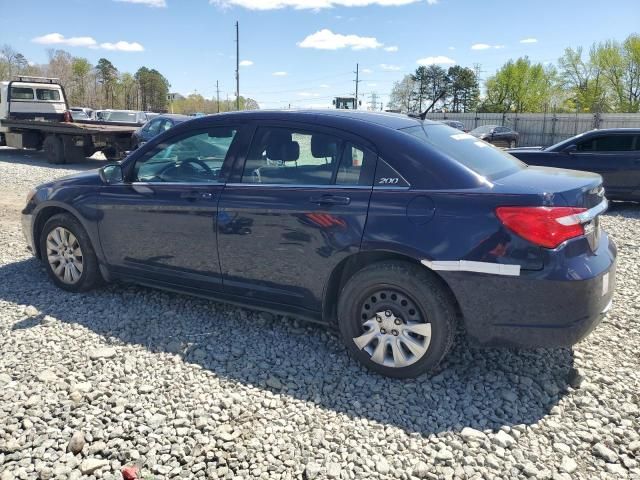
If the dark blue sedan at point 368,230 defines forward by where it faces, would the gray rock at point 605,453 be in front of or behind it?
behind

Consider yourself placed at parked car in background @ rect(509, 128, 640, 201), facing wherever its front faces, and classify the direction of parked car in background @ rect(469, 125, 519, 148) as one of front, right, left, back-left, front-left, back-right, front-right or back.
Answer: right

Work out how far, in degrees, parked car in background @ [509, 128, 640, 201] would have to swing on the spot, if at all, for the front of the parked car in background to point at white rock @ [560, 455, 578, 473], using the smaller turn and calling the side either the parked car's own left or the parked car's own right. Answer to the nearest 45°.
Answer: approximately 90° to the parked car's own left

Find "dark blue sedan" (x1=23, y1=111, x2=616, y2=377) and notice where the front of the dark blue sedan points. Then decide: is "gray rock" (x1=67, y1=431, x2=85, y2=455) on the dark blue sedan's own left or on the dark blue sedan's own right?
on the dark blue sedan's own left

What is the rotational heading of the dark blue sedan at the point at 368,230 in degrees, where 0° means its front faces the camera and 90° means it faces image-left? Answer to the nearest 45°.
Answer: approximately 135°

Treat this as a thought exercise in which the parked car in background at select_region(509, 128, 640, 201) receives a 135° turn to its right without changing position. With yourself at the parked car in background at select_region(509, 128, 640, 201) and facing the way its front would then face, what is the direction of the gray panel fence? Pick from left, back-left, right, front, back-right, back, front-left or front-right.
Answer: front-left

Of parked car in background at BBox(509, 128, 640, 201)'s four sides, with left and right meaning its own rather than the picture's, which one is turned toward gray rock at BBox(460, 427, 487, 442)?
left

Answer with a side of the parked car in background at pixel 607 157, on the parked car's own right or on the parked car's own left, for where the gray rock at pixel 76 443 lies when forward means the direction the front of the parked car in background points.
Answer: on the parked car's own left

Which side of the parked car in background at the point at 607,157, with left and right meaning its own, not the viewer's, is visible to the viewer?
left
